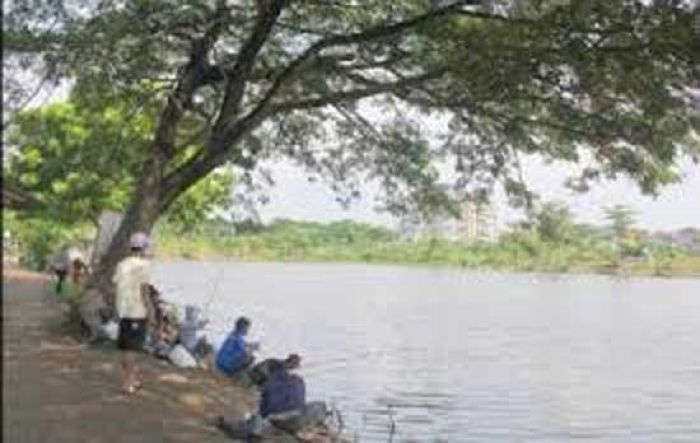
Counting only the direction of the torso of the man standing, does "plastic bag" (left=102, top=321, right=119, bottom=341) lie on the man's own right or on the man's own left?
on the man's own left

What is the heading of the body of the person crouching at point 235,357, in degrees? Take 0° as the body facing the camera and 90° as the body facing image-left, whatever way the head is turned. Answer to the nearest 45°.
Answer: approximately 225°

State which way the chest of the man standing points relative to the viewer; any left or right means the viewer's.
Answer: facing away from the viewer and to the right of the viewer

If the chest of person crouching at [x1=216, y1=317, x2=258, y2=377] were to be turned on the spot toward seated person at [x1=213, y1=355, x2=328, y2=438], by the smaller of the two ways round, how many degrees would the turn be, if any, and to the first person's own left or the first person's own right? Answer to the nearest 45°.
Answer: approximately 135° to the first person's own right

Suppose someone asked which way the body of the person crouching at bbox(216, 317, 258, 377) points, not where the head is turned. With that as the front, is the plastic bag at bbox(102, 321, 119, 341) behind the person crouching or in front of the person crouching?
behind

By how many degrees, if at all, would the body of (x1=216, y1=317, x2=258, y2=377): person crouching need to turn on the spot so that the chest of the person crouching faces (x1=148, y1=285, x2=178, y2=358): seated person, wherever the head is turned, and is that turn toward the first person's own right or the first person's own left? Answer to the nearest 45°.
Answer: approximately 135° to the first person's own left
